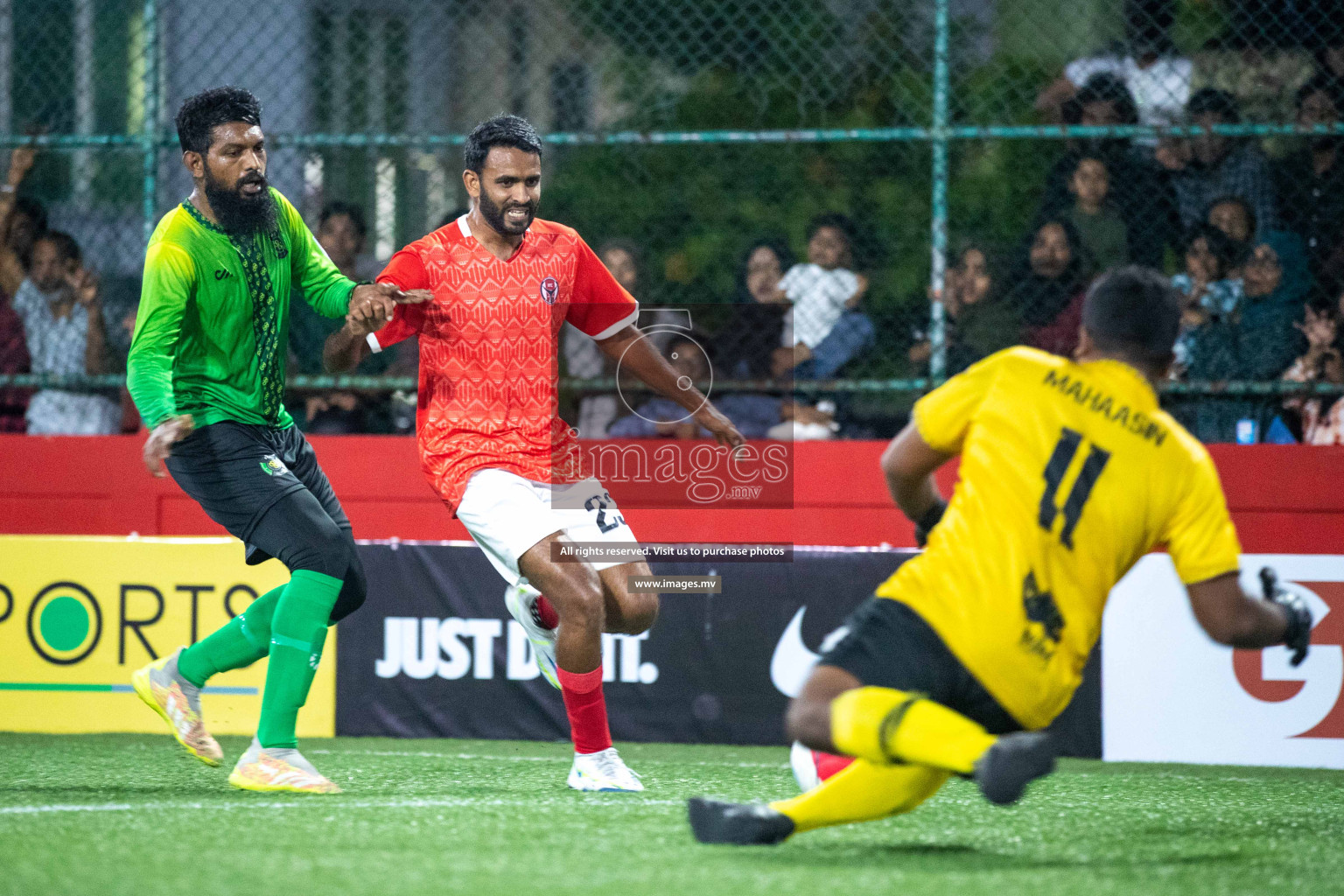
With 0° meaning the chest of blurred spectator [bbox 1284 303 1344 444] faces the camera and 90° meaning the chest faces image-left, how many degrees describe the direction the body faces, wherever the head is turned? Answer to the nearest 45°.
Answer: approximately 0°

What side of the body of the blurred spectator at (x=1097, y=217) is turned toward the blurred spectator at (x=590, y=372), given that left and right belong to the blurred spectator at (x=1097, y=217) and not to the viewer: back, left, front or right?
right

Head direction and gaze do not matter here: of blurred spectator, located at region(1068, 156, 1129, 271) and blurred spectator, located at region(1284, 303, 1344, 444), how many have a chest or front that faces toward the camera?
2

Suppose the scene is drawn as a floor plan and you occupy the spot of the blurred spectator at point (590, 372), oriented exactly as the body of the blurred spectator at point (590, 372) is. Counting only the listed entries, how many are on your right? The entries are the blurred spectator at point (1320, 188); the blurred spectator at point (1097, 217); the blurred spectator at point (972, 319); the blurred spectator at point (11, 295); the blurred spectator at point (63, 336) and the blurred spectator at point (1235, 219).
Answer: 2

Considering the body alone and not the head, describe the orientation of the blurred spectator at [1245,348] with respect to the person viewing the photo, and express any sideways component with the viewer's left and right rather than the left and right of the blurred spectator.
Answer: facing the viewer and to the left of the viewer

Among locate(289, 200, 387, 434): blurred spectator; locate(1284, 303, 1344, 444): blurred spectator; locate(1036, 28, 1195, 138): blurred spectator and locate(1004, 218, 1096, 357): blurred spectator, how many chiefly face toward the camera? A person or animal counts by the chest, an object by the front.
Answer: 4

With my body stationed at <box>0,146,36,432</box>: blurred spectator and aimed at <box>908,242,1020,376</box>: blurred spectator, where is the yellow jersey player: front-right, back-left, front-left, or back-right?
front-right

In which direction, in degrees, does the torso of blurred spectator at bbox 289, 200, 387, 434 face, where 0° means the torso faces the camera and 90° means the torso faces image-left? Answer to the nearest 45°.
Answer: approximately 0°

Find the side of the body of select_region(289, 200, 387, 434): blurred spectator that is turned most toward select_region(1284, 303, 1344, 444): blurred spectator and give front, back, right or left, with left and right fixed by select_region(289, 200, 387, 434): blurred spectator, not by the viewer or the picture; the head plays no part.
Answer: left

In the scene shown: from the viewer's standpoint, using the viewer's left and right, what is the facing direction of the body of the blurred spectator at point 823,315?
facing the viewer

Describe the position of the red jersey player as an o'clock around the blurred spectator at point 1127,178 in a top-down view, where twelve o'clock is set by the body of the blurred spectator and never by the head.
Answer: The red jersey player is roughly at 1 o'clock from the blurred spectator.

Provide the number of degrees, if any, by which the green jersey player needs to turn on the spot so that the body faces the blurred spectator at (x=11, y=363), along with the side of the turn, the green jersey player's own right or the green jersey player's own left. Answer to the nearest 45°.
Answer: approximately 135° to the green jersey player's own left
